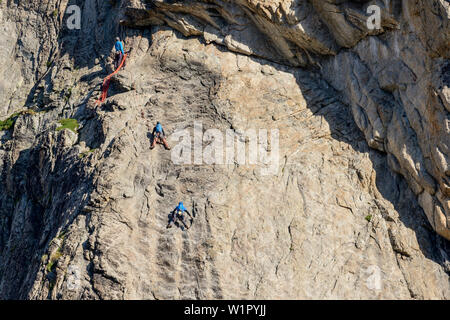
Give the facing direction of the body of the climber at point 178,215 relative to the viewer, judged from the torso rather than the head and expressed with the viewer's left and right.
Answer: facing away from the viewer
